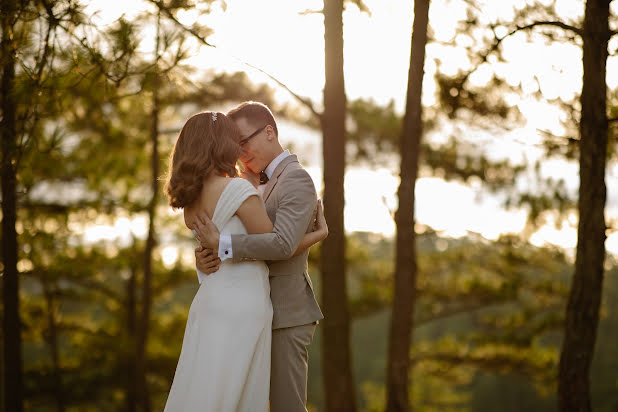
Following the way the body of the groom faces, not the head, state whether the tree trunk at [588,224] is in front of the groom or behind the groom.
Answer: behind

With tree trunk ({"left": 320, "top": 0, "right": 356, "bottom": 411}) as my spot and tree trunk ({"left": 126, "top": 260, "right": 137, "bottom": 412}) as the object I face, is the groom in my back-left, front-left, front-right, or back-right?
back-left

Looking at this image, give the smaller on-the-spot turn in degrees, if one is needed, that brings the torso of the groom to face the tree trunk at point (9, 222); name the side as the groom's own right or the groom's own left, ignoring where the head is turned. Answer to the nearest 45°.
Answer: approximately 45° to the groom's own right

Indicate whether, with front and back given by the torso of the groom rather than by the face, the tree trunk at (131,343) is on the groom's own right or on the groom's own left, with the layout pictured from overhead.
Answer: on the groom's own right

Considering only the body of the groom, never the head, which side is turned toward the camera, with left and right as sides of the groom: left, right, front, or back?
left

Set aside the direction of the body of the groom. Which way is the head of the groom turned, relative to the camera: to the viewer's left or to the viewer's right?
to the viewer's left

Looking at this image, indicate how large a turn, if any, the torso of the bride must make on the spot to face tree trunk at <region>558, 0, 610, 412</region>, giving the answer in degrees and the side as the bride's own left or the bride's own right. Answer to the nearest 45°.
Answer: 0° — they already face it

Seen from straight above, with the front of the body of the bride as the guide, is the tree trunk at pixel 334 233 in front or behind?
in front

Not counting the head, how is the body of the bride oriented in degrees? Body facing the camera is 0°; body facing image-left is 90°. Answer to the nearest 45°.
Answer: approximately 225°

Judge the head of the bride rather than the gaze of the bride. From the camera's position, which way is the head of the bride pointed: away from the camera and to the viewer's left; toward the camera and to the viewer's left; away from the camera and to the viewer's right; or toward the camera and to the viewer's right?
away from the camera and to the viewer's right

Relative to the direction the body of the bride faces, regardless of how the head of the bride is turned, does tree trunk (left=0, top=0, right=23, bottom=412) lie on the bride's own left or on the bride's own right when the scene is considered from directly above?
on the bride's own left
